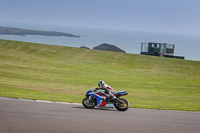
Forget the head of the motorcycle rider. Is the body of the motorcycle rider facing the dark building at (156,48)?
no

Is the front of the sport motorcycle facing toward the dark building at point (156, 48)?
no
